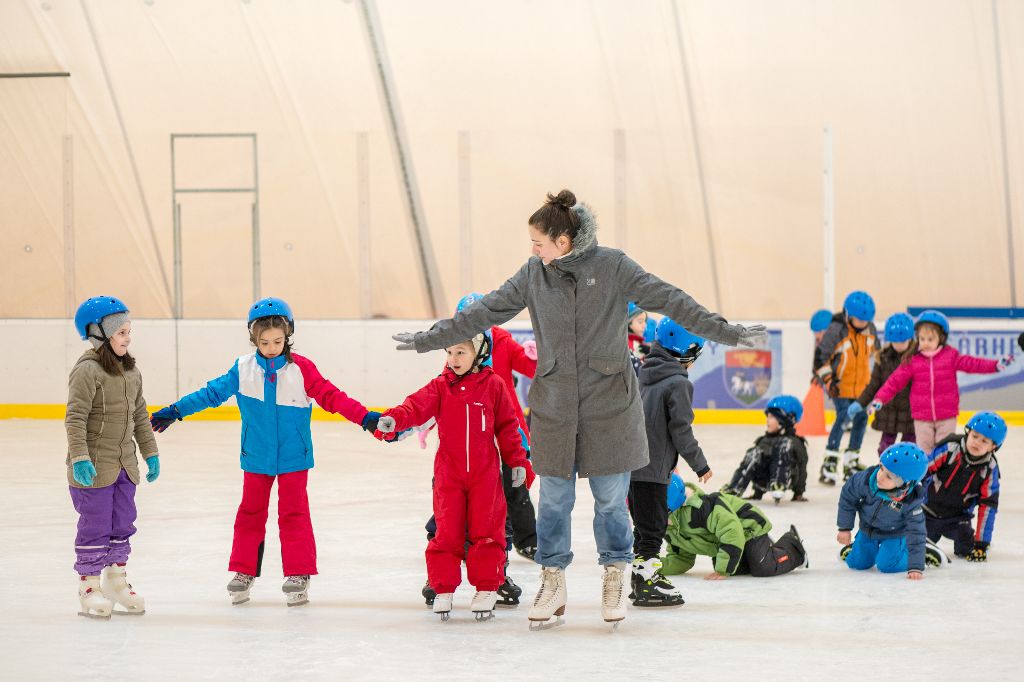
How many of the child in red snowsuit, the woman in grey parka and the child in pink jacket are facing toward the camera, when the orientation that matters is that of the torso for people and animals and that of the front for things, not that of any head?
3

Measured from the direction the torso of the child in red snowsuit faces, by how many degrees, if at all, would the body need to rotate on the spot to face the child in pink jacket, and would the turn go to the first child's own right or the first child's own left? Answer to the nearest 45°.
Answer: approximately 135° to the first child's own left

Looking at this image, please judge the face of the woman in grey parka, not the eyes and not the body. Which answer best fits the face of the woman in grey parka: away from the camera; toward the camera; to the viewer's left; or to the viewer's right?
to the viewer's left

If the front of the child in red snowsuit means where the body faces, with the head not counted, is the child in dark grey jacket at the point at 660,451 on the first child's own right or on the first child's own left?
on the first child's own left

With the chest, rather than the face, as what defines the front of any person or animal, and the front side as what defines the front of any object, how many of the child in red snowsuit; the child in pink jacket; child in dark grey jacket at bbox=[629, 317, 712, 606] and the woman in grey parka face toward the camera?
3

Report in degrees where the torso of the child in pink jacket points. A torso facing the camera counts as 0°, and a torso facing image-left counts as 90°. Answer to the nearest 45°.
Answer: approximately 0°

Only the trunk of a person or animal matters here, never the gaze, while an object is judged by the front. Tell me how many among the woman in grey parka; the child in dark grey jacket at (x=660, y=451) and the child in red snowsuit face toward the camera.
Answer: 2
